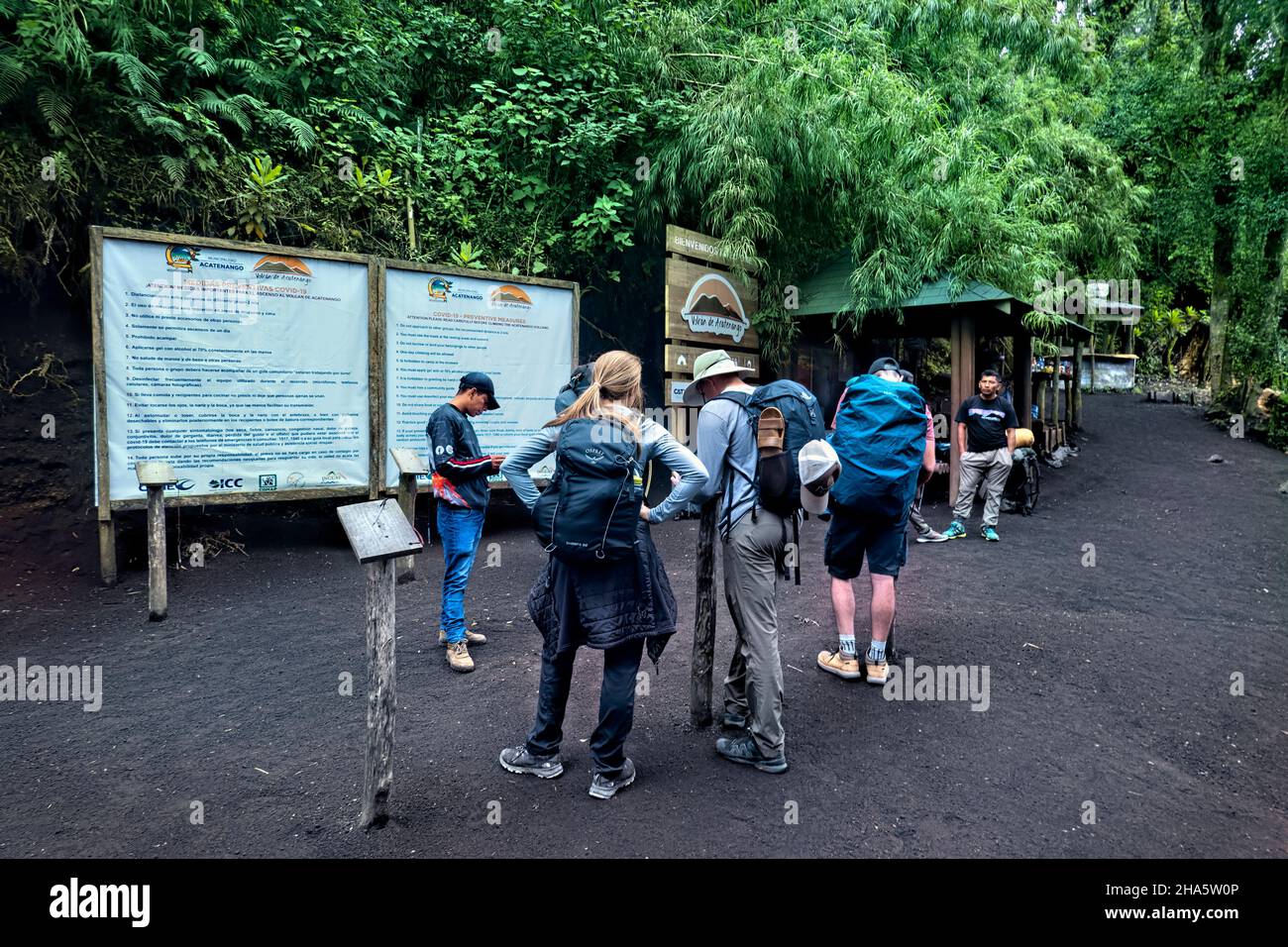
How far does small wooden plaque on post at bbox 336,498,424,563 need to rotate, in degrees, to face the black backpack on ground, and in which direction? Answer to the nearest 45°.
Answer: approximately 135° to its left

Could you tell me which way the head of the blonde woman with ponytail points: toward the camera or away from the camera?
away from the camera

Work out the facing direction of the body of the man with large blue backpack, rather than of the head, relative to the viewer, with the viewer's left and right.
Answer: facing away from the viewer

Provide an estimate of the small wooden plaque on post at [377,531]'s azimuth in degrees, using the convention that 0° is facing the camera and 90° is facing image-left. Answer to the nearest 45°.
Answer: approximately 0°

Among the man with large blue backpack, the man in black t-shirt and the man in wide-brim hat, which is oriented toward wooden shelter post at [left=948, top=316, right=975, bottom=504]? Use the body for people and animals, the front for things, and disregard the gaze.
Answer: the man with large blue backpack
